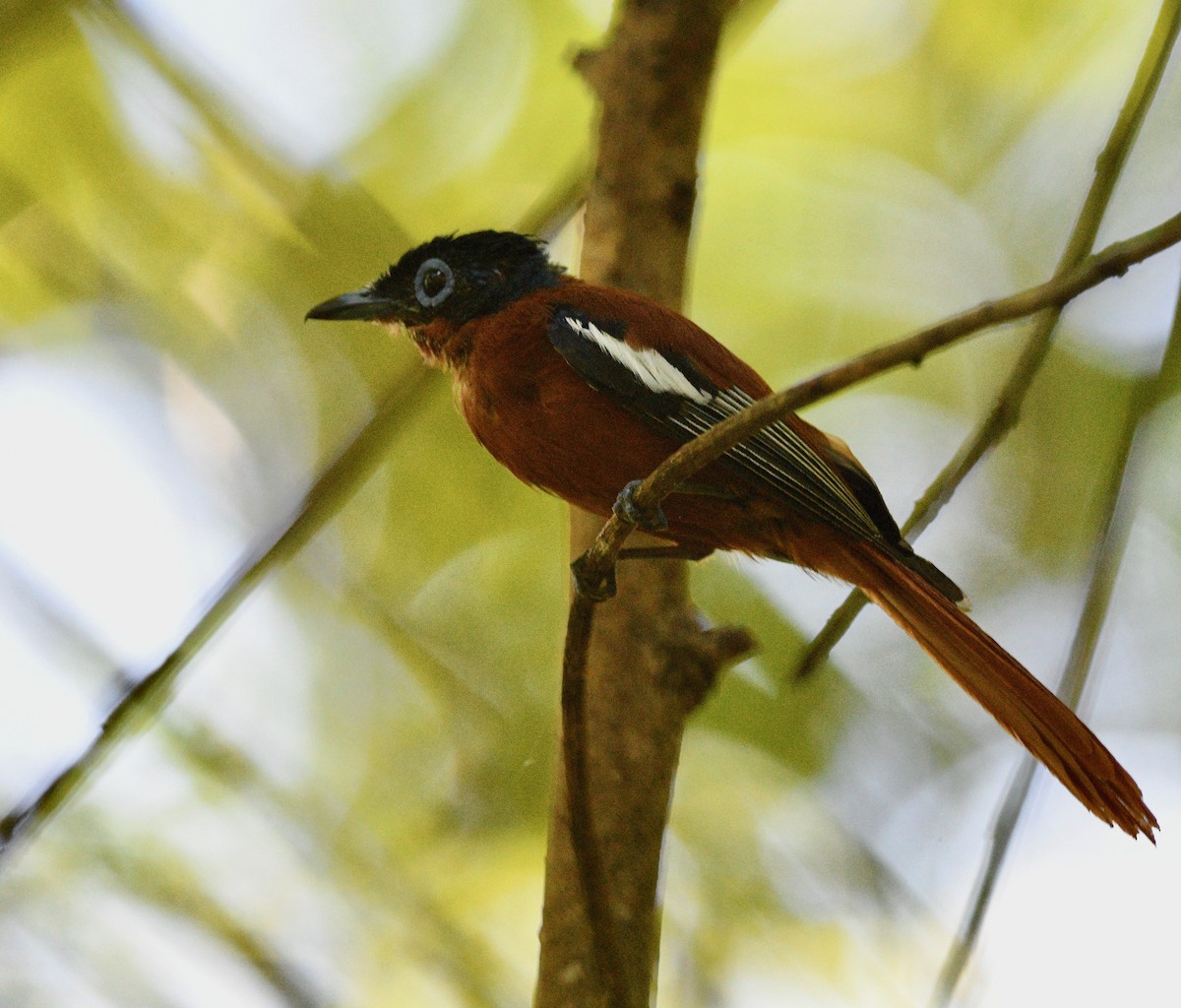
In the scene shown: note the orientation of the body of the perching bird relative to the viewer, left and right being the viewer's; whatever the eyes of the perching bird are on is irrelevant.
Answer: facing to the left of the viewer

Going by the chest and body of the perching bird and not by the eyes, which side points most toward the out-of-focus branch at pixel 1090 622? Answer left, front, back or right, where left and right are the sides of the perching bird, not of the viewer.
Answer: back
